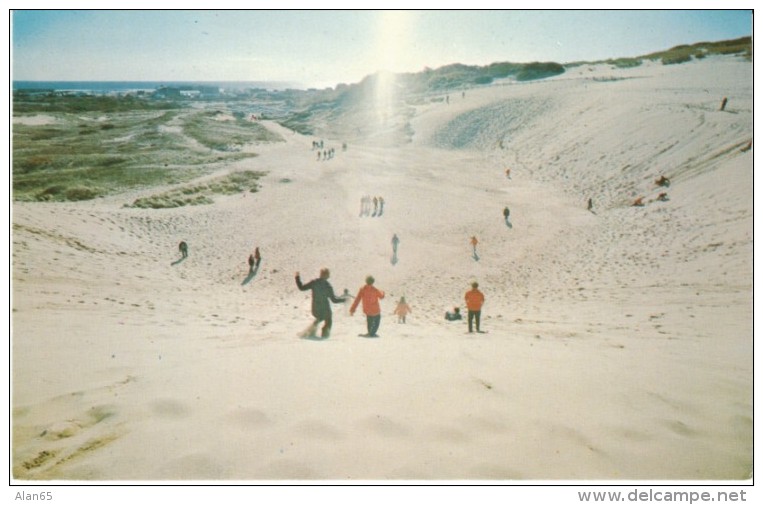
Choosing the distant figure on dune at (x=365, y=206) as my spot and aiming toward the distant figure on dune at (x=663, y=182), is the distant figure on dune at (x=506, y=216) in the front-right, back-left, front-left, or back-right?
front-right

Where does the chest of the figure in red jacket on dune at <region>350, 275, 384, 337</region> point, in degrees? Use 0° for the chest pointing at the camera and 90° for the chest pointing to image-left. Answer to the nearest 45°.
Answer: approximately 180°

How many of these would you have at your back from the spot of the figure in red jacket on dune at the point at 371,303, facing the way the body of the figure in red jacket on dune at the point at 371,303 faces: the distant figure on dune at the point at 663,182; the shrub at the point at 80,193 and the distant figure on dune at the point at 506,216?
0

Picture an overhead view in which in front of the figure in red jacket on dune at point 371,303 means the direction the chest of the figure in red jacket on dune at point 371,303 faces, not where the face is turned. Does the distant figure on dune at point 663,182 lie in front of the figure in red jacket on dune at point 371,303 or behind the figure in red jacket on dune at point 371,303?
in front

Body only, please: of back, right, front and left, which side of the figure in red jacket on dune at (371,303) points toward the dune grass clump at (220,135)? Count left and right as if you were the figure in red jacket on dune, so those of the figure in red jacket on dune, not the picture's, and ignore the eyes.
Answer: front

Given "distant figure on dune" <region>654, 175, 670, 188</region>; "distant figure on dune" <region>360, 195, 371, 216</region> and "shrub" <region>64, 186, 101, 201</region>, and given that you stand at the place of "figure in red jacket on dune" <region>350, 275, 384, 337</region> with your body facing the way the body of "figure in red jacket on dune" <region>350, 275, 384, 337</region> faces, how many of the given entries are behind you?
0

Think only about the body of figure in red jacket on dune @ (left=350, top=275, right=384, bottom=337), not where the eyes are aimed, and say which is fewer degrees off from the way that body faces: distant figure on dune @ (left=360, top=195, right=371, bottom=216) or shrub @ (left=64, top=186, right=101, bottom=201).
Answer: the distant figure on dune

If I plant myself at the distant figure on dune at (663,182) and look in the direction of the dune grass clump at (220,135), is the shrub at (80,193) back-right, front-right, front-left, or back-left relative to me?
front-left

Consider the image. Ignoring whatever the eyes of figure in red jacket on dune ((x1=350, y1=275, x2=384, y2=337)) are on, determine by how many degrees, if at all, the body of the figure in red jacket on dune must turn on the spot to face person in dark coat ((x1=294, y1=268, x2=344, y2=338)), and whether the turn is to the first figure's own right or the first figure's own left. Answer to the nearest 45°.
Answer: approximately 135° to the first figure's own left

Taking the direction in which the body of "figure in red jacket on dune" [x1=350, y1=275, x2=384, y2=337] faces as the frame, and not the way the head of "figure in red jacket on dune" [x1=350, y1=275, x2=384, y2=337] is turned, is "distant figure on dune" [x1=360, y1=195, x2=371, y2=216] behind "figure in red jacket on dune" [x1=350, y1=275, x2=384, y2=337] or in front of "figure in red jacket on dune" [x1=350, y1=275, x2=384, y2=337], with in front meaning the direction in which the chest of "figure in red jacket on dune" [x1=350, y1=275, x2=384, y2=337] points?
in front

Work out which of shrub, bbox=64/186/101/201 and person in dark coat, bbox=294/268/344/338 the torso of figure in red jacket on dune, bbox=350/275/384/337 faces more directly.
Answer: the shrub

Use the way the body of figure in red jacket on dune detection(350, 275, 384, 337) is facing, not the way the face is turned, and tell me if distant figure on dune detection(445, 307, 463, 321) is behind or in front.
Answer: in front

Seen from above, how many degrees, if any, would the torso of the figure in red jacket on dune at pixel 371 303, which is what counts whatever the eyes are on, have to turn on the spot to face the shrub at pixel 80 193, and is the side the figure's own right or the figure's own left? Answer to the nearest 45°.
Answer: approximately 45° to the figure's own left
